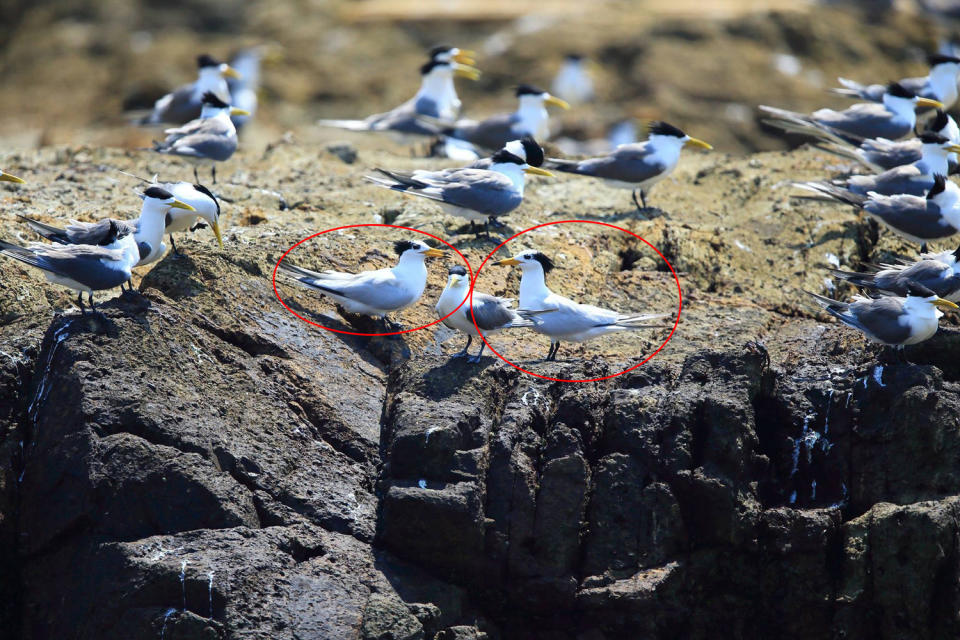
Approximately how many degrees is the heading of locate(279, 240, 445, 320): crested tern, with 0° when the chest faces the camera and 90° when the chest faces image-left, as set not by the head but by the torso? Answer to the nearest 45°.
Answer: approximately 270°

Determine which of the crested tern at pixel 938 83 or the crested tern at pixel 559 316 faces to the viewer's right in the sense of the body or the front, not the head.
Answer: the crested tern at pixel 938 83

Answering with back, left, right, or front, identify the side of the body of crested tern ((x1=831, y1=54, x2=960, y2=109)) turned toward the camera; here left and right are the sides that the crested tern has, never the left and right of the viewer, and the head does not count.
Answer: right

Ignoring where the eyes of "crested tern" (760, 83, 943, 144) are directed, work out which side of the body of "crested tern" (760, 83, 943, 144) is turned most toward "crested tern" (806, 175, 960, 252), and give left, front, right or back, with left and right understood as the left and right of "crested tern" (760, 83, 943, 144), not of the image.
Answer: right

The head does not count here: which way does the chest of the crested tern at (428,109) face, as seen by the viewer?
to the viewer's right

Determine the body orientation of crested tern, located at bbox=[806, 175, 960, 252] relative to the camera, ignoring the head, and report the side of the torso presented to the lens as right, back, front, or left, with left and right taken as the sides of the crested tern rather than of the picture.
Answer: right

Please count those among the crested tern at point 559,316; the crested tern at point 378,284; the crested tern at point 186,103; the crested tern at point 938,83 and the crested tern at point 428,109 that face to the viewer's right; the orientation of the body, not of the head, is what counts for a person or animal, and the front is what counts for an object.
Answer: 4

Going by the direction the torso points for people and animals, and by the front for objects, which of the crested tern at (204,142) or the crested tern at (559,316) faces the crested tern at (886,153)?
the crested tern at (204,142)

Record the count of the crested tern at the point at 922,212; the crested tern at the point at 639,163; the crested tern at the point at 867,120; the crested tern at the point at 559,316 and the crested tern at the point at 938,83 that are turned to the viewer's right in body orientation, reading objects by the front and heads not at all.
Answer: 4

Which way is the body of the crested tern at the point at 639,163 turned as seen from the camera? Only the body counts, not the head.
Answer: to the viewer's right

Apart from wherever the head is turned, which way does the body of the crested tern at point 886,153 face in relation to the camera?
to the viewer's right

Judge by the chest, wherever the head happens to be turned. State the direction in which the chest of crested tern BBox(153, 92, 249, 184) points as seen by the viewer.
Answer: to the viewer's right

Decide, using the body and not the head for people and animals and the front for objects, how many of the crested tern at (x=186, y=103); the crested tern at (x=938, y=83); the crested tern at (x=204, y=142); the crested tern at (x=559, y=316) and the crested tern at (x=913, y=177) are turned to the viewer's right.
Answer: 4

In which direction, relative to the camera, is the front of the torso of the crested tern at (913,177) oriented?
to the viewer's right

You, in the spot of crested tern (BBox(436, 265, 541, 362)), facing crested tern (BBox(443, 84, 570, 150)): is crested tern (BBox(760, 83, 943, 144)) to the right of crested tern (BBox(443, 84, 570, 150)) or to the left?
right

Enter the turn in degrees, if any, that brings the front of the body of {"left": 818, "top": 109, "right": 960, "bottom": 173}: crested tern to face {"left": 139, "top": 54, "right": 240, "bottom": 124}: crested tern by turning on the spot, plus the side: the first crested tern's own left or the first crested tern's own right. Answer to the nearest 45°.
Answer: approximately 180°

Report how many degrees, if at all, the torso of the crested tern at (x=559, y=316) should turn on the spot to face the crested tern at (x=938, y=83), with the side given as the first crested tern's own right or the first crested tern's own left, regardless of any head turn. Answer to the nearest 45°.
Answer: approximately 135° to the first crested tern's own right

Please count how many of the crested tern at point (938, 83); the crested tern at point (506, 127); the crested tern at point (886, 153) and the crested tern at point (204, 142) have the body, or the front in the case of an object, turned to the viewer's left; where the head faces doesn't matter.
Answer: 0

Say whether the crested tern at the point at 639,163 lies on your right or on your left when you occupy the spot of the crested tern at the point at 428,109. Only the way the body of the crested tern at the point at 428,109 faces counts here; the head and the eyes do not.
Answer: on your right
